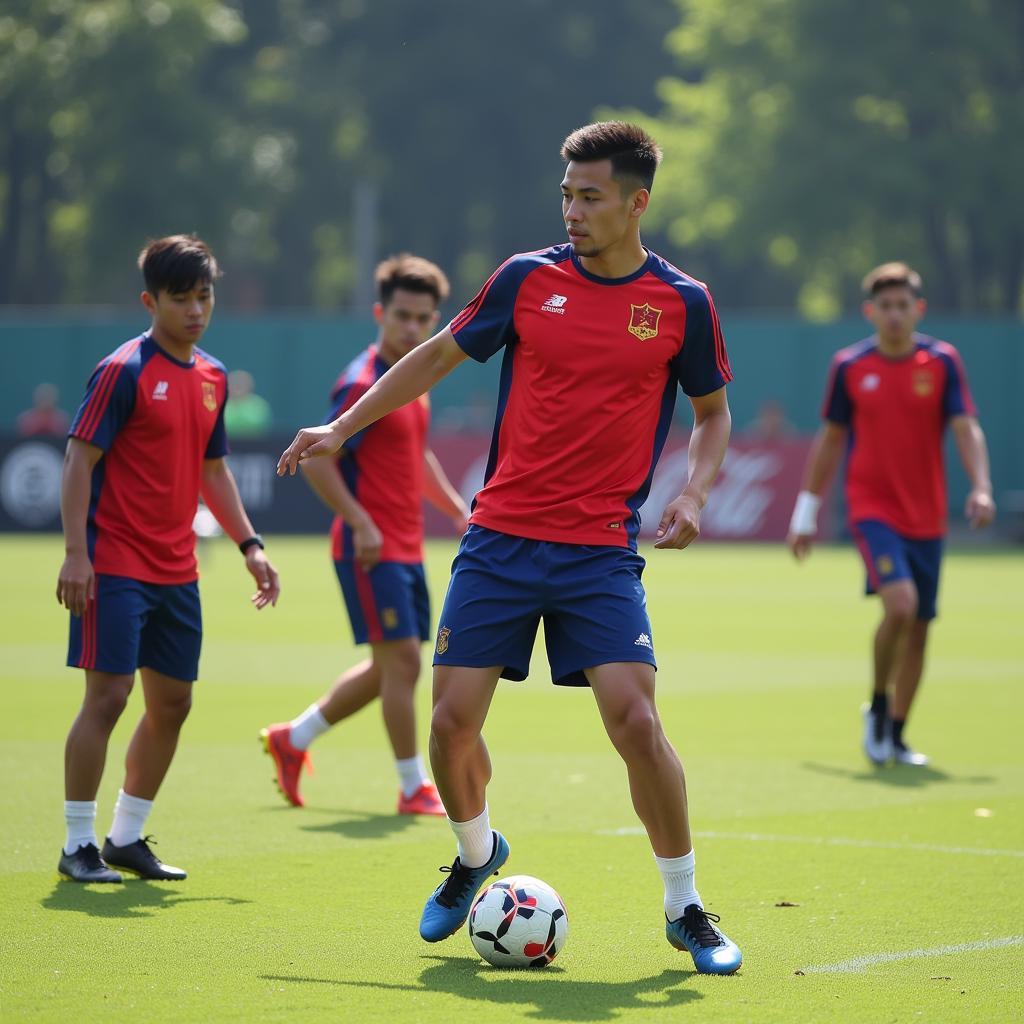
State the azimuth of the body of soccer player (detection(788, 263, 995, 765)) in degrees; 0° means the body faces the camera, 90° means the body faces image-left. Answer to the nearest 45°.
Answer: approximately 0°

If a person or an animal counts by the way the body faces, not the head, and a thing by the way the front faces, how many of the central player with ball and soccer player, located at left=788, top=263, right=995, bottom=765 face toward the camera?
2

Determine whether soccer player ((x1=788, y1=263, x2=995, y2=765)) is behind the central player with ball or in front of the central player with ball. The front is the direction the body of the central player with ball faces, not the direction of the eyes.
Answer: behind

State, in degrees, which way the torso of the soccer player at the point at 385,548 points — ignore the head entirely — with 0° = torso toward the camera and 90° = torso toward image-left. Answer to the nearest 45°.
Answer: approximately 315°

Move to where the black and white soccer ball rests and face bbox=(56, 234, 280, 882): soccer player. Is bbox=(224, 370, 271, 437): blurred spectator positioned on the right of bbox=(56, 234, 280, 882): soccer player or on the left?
right

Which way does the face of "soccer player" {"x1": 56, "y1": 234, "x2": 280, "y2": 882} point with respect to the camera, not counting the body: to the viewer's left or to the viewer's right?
to the viewer's right

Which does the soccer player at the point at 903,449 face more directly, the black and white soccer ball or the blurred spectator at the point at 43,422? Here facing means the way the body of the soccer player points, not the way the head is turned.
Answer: the black and white soccer ball

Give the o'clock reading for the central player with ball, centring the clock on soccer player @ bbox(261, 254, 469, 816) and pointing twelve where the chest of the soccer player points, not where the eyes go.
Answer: The central player with ball is roughly at 1 o'clock from the soccer player.
